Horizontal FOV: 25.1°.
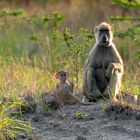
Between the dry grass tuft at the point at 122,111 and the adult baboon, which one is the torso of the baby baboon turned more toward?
the dry grass tuft

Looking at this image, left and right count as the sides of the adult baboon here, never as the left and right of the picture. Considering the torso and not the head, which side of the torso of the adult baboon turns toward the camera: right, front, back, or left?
front

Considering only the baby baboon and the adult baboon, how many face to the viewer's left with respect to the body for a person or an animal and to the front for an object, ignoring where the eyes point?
0

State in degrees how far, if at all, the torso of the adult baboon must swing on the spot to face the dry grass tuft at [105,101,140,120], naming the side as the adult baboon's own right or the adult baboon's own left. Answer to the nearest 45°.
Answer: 0° — it already faces it

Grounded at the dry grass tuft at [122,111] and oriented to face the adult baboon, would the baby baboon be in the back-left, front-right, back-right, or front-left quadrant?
front-left

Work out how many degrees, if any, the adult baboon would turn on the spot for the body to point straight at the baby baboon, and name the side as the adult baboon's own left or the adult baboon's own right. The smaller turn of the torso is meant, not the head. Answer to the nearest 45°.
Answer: approximately 45° to the adult baboon's own right
